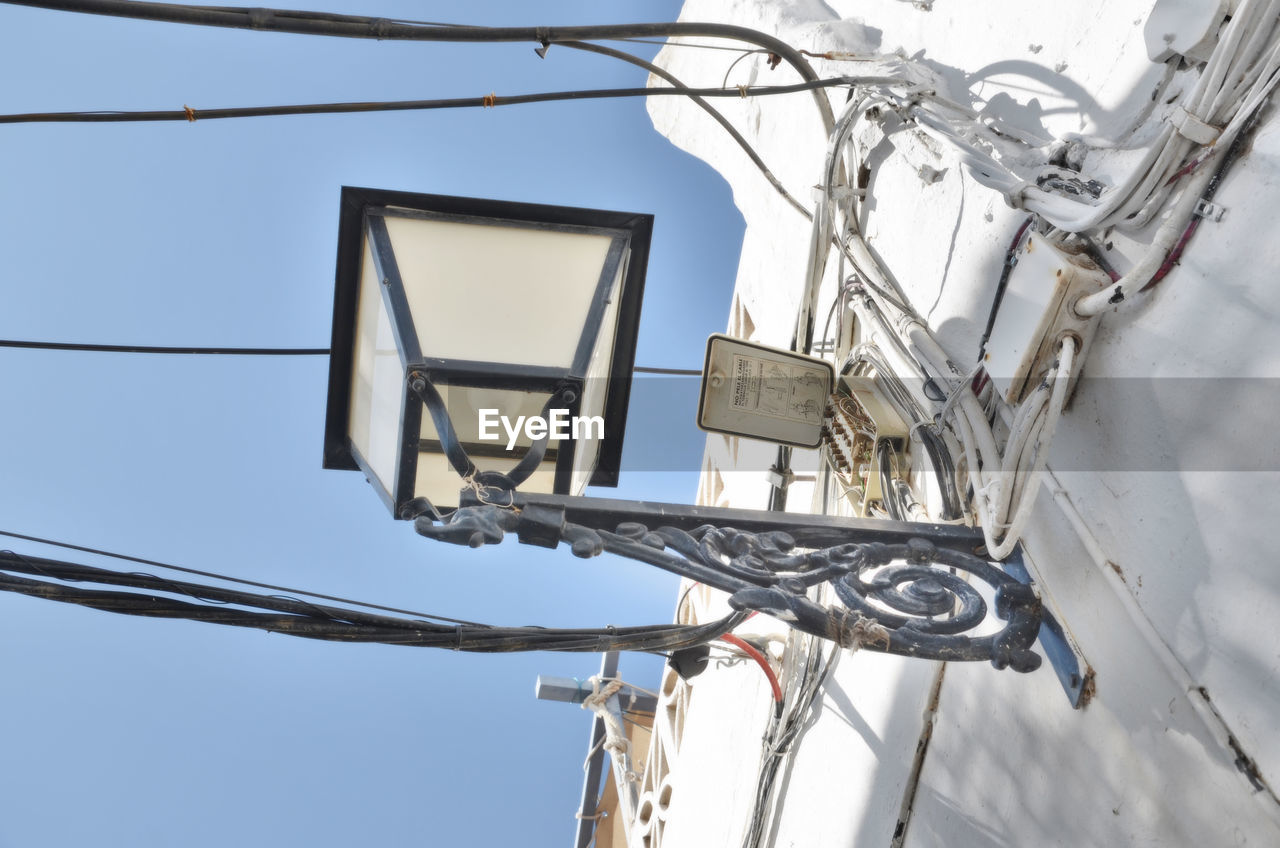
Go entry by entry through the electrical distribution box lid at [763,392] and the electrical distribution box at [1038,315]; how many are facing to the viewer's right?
0

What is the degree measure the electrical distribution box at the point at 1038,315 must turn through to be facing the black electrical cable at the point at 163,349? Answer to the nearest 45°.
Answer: approximately 45° to its right

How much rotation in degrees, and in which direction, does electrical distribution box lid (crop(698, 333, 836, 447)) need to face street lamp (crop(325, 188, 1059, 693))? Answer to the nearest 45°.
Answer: approximately 45° to its right

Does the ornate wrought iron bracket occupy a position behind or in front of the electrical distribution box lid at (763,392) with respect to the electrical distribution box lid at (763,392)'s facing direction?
in front

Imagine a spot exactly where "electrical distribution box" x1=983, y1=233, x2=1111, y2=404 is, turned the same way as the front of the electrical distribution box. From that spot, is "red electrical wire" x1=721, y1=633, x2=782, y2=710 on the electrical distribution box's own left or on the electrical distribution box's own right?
on the electrical distribution box's own right

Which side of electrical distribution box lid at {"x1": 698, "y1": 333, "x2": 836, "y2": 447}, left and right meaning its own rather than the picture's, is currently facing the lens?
front

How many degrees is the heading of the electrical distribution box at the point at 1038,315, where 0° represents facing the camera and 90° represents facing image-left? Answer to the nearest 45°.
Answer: approximately 45°
